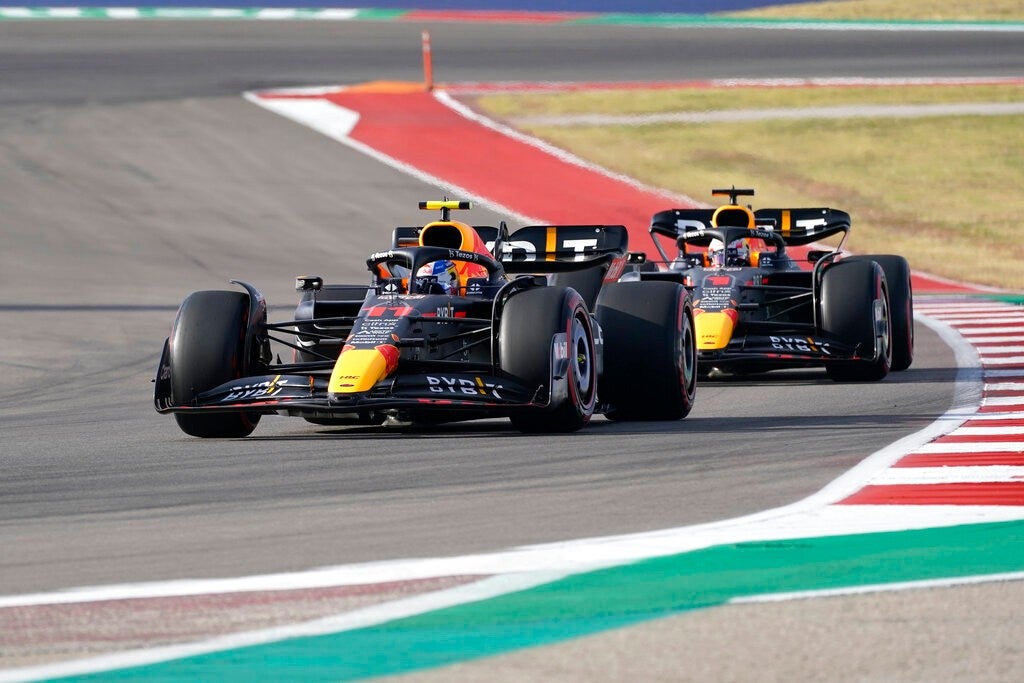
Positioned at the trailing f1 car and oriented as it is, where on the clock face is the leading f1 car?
The leading f1 car is roughly at 1 o'clock from the trailing f1 car.

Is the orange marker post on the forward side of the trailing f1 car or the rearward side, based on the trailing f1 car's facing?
on the rearward side

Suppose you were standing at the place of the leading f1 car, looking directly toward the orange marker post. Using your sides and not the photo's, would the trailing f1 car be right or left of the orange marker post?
right

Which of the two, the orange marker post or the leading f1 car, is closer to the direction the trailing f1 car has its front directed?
the leading f1 car

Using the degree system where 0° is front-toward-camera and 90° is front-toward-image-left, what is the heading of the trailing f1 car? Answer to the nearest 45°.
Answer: approximately 0°
